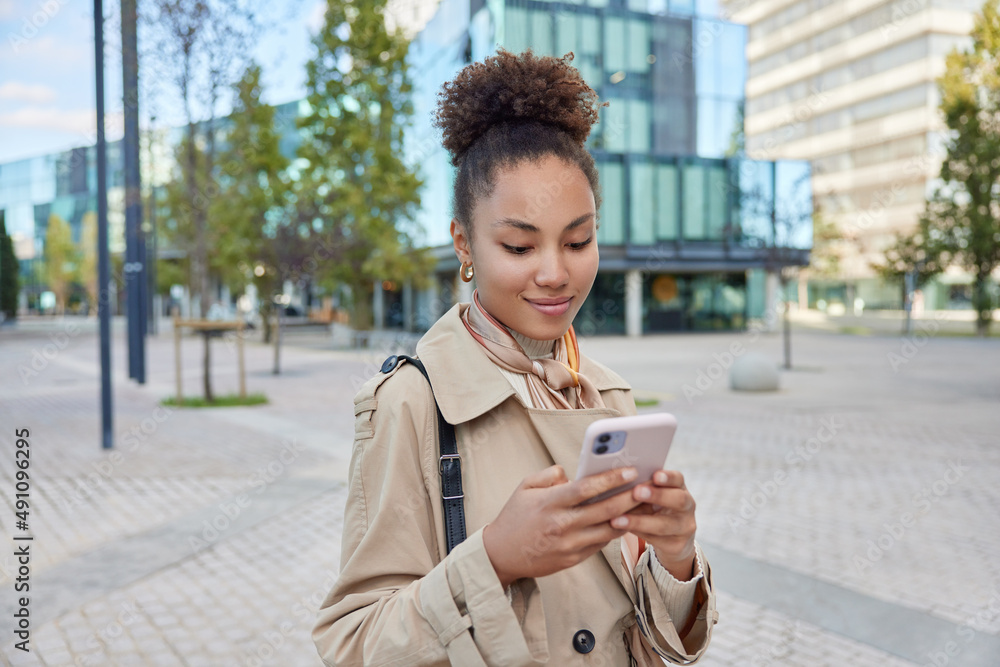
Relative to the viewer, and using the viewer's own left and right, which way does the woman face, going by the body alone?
facing the viewer and to the right of the viewer

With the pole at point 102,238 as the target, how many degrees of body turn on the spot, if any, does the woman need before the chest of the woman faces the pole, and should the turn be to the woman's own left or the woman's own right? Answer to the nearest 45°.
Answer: approximately 180°

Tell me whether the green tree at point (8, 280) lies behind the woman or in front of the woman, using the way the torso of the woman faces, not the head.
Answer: behind

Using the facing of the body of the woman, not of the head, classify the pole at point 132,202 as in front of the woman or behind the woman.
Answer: behind

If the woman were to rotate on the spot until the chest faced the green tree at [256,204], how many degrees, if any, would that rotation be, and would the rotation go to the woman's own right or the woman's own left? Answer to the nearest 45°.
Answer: approximately 135° to the woman's own left
